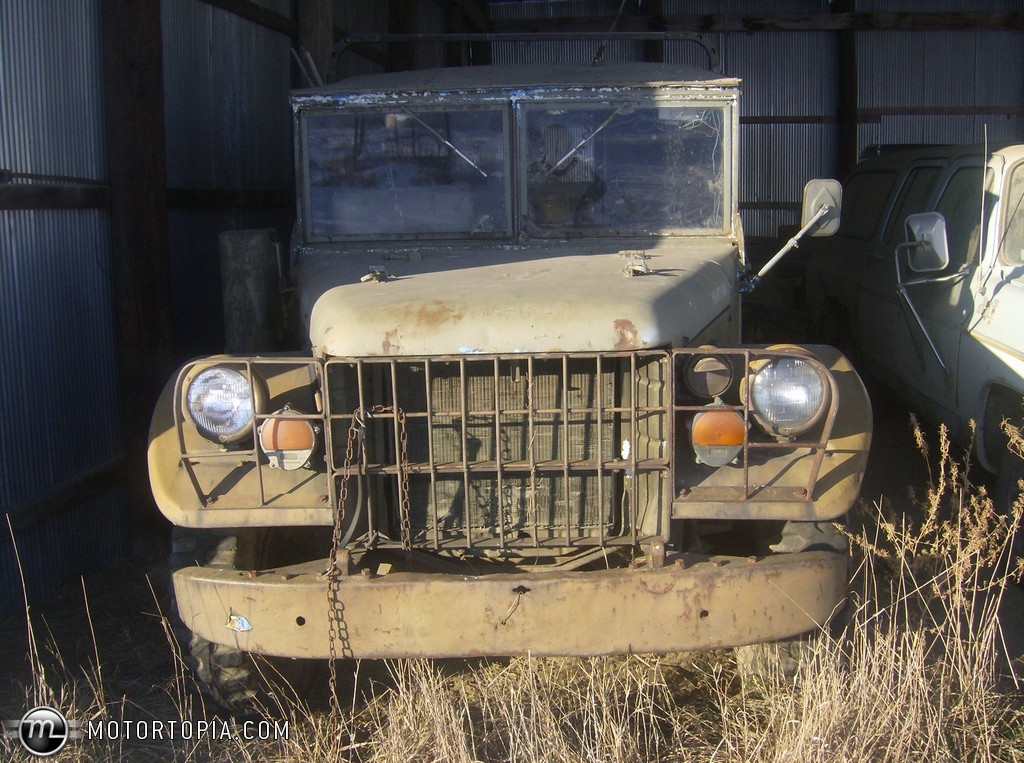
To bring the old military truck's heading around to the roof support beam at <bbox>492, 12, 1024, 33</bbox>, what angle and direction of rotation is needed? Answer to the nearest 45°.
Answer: approximately 180°

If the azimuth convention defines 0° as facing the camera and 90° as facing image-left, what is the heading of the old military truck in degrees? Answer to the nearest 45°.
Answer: approximately 0°

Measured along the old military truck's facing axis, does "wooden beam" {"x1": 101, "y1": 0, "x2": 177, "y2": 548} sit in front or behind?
behind

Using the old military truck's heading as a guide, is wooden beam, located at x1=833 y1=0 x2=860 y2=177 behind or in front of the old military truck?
behind
